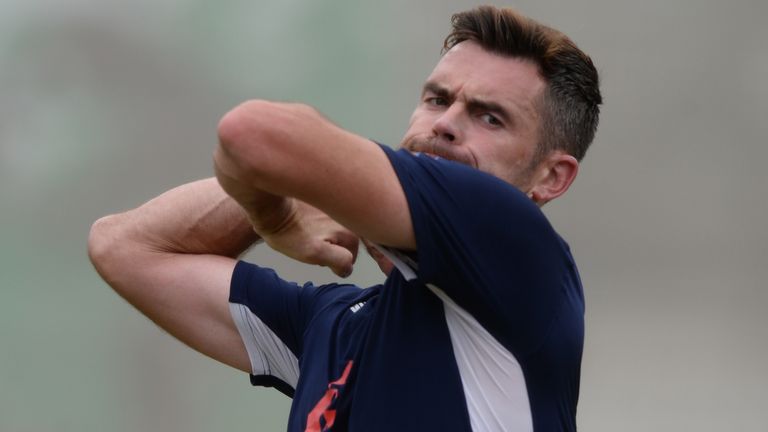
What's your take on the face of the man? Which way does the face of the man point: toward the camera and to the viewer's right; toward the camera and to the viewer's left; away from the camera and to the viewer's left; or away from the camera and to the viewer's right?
toward the camera and to the viewer's left

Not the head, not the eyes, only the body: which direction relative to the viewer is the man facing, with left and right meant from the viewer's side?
facing the viewer and to the left of the viewer
